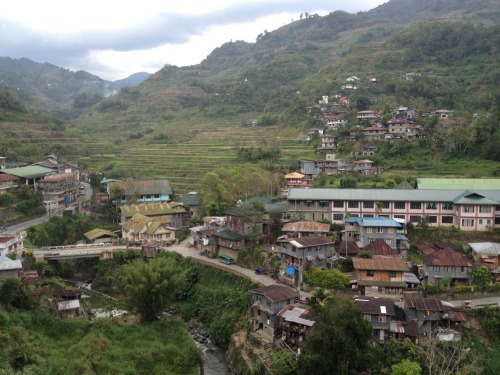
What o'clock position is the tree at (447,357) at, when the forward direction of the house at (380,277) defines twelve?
The tree is roughly at 11 o'clock from the house.

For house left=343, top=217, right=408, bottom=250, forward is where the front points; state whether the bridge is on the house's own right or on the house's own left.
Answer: on the house's own right

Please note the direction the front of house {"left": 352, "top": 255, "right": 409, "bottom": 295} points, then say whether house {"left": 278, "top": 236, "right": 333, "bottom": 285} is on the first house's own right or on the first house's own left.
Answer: on the first house's own right

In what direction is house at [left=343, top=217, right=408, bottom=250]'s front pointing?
toward the camera

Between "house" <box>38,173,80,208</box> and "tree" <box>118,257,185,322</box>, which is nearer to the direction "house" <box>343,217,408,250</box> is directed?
the tree

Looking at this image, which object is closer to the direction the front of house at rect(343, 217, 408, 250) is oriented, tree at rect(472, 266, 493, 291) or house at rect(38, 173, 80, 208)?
the tree

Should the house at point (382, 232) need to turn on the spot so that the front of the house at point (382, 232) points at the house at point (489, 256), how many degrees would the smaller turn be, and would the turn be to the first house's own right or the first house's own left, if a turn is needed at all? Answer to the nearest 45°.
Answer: approximately 90° to the first house's own left

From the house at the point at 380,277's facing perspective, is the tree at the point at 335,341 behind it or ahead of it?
ahead

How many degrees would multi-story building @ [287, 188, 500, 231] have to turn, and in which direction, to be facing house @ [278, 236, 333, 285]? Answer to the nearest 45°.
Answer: approximately 45° to its right

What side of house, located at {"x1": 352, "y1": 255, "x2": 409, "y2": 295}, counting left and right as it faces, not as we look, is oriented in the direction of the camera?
front

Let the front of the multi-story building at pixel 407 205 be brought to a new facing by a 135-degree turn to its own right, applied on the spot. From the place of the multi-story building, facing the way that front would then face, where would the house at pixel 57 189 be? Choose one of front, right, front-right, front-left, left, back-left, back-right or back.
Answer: front-left

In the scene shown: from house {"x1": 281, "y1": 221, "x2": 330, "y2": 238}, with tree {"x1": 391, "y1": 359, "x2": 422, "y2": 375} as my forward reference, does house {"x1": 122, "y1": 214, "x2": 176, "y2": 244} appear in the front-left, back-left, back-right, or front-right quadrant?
back-right

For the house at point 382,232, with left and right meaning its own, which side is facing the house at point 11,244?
right

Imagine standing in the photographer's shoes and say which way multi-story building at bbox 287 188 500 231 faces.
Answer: facing the viewer

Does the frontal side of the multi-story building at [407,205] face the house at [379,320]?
yes

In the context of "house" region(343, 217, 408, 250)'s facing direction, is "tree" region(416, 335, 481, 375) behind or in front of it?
in front

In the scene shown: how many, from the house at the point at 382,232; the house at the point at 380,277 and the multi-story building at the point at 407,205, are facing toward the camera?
3
